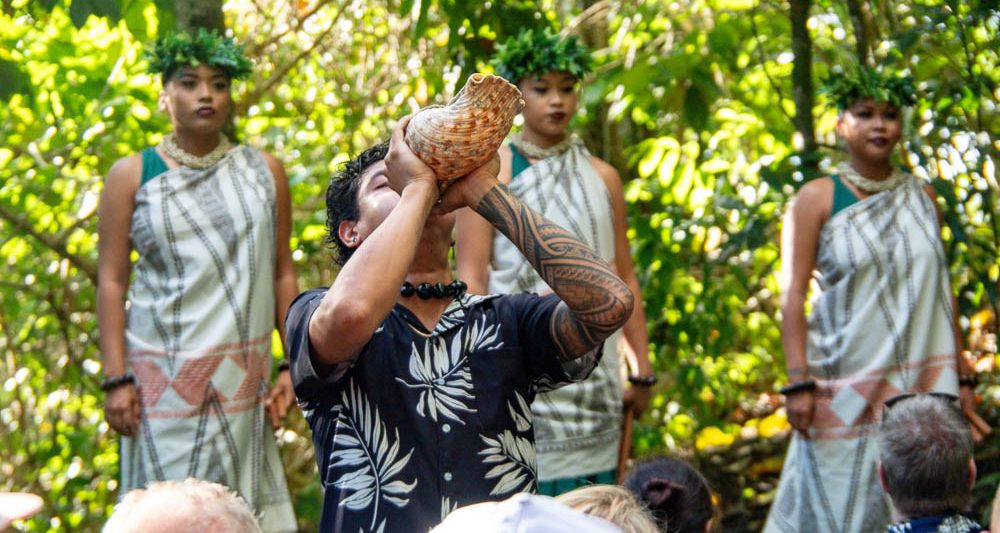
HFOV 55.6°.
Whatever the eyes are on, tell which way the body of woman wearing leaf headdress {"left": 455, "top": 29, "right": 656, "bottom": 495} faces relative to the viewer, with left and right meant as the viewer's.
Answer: facing the viewer

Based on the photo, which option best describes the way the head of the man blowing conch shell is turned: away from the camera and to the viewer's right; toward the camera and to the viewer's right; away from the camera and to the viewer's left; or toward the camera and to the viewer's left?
toward the camera and to the viewer's right

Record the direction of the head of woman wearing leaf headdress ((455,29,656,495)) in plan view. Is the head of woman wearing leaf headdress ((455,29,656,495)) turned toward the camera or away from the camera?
toward the camera

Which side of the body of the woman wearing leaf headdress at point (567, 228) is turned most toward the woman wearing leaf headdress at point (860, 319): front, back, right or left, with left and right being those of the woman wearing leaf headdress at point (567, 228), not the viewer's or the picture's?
left

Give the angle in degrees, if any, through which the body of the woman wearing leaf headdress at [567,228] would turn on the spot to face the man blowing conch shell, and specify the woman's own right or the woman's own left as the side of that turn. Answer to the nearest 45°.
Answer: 0° — they already face them

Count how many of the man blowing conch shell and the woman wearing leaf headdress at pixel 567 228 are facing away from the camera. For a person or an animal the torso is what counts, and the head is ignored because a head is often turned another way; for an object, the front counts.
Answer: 0

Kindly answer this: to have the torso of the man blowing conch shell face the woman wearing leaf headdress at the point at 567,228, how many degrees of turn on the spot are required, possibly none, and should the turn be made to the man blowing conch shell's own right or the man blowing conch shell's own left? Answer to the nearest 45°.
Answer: approximately 135° to the man blowing conch shell's own left

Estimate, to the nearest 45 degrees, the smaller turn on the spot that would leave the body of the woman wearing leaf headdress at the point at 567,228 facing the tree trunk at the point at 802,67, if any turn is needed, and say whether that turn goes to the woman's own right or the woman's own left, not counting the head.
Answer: approximately 135° to the woman's own left

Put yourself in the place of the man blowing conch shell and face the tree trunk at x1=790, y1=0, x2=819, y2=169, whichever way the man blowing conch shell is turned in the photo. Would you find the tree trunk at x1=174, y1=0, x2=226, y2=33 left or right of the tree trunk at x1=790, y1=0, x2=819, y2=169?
left
